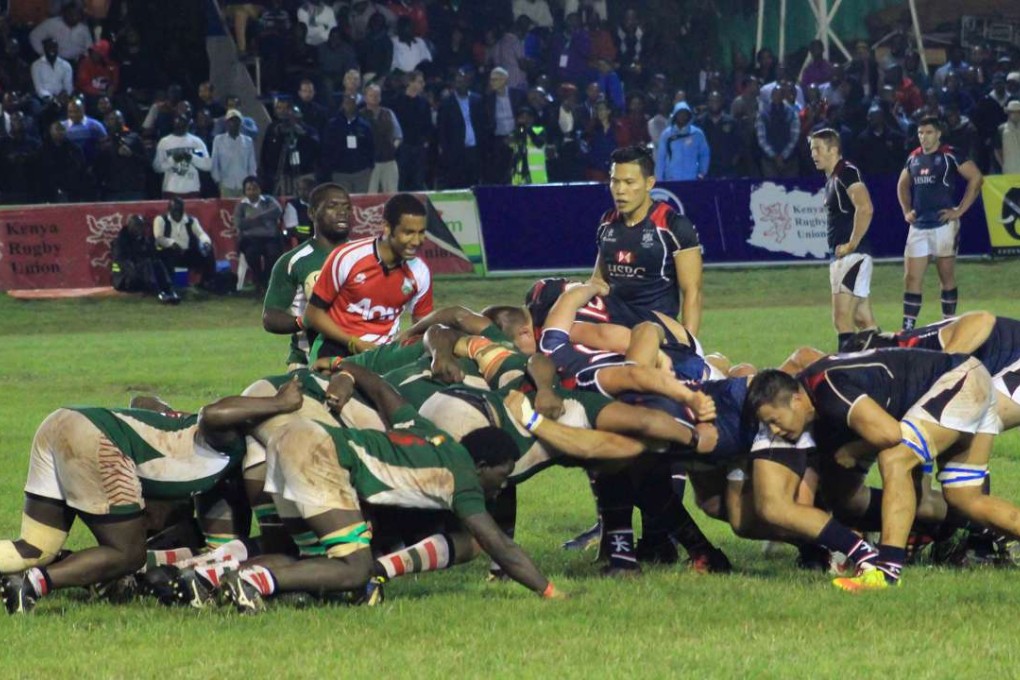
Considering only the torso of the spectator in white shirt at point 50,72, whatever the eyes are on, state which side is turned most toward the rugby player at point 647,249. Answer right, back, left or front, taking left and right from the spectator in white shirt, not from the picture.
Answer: front

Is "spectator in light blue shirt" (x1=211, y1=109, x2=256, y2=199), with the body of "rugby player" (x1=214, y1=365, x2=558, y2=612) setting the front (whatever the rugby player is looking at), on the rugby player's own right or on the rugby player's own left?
on the rugby player's own left

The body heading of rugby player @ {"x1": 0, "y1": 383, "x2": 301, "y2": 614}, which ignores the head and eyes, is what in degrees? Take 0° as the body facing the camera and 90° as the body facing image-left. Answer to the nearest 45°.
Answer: approximately 270°

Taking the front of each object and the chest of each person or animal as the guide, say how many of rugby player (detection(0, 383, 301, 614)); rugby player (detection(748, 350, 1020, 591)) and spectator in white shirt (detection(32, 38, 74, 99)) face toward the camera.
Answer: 1

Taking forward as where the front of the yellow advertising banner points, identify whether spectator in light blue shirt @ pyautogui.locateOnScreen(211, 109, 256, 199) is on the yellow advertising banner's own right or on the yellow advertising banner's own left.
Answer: on the yellow advertising banner's own right

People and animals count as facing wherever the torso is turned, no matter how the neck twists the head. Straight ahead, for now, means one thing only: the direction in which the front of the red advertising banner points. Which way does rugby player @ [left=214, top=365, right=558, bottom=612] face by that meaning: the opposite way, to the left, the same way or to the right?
to the left

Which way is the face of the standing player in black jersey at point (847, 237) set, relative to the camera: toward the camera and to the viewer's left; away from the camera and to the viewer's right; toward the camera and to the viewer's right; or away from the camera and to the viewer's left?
toward the camera and to the viewer's left

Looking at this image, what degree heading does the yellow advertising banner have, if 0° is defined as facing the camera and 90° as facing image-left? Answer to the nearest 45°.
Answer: approximately 0°

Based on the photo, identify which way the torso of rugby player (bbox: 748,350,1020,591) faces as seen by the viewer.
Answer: to the viewer's left

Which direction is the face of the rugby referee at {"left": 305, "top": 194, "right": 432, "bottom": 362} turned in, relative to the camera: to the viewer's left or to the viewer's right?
to the viewer's right

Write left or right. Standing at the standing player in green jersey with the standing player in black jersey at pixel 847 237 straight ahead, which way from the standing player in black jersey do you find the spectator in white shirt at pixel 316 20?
left

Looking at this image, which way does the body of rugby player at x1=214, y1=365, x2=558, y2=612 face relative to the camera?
to the viewer's right
